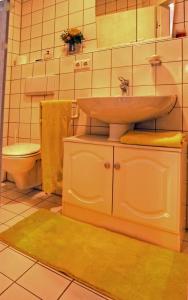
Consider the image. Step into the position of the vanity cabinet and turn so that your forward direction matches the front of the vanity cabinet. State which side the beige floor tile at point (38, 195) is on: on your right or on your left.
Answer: on your right

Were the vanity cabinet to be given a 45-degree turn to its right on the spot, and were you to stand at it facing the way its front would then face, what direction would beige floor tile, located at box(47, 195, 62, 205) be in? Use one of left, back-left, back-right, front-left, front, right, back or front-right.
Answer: front-right

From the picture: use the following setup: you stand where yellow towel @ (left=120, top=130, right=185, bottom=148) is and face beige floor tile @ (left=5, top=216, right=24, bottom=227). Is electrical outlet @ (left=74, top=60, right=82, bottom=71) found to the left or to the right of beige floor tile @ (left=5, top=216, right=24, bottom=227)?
right

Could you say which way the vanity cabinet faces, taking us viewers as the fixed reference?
facing the viewer and to the left of the viewer

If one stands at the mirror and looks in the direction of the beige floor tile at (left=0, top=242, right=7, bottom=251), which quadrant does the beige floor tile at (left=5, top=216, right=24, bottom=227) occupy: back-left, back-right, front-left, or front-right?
front-right

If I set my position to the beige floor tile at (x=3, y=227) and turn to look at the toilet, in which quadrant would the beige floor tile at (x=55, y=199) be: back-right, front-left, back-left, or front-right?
front-right
